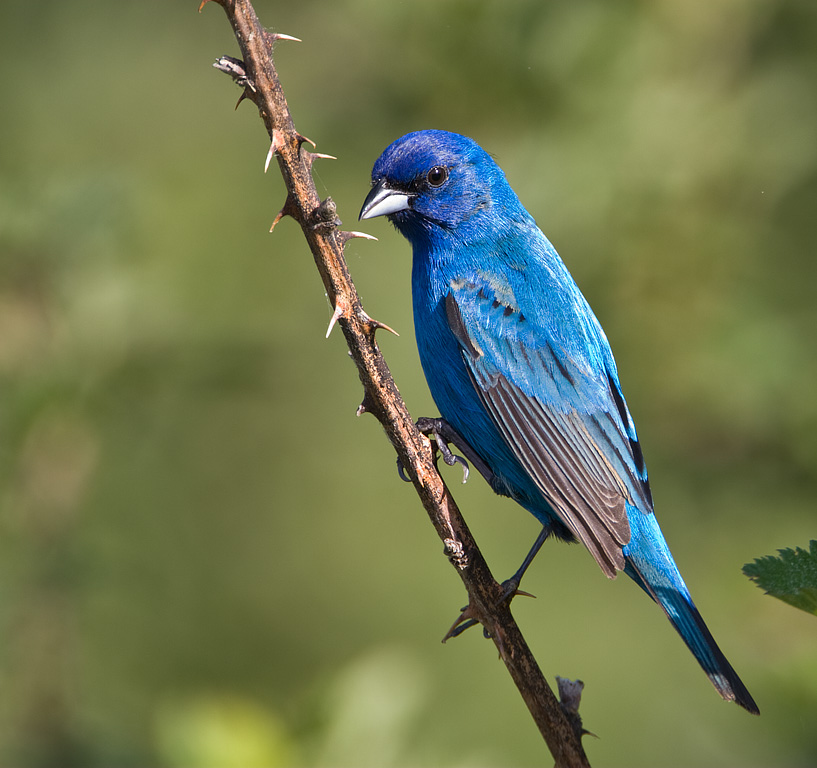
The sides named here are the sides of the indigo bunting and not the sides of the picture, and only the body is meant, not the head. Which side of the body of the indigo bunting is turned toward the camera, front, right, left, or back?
left
